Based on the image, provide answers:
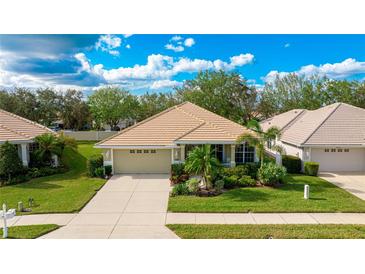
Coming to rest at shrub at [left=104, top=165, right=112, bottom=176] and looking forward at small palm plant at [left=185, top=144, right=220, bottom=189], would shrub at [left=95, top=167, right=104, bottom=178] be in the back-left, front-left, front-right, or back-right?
back-right

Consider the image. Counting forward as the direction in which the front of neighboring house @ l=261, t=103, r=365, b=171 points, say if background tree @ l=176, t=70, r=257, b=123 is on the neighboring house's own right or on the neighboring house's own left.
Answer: on the neighboring house's own right

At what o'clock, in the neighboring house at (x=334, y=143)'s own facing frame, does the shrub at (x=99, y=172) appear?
The shrub is roughly at 2 o'clock from the neighboring house.

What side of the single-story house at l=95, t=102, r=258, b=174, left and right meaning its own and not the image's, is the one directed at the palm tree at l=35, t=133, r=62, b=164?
right

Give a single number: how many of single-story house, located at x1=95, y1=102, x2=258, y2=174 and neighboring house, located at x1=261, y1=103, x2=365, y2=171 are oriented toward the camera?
2

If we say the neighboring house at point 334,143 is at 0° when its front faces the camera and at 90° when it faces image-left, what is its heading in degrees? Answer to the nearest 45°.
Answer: approximately 0°

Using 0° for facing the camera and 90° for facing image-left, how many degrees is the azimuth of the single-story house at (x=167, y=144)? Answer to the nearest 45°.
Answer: approximately 0°

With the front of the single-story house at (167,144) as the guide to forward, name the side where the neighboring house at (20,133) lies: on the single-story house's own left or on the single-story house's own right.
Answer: on the single-story house's own right
